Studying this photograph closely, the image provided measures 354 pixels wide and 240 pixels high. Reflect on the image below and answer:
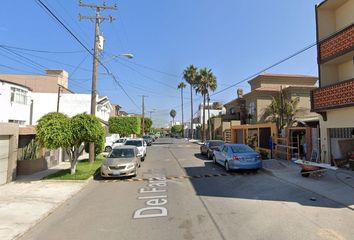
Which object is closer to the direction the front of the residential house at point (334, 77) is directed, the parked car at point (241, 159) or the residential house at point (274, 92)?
the parked car

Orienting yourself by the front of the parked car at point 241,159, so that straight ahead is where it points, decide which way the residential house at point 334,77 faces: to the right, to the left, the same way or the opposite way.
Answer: to the left

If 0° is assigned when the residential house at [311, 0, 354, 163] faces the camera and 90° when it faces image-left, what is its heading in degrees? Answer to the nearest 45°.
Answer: approximately 45°

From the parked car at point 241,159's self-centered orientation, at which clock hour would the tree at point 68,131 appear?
The tree is roughly at 10 o'clock from the parked car.

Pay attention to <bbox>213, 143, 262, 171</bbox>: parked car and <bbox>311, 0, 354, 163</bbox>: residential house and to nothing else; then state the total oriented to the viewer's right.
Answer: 0

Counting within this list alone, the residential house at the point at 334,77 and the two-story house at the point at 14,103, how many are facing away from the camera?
0

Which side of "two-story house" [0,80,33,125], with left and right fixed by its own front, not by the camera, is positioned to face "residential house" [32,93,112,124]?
left

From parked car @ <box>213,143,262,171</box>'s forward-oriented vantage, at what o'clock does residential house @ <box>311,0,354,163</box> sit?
The residential house is roughly at 4 o'clock from the parked car.

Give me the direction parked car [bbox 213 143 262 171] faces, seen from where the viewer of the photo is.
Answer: facing away from the viewer and to the left of the viewer

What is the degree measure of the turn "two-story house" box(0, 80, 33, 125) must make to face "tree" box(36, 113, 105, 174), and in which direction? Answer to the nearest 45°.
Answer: approximately 45° to its right
